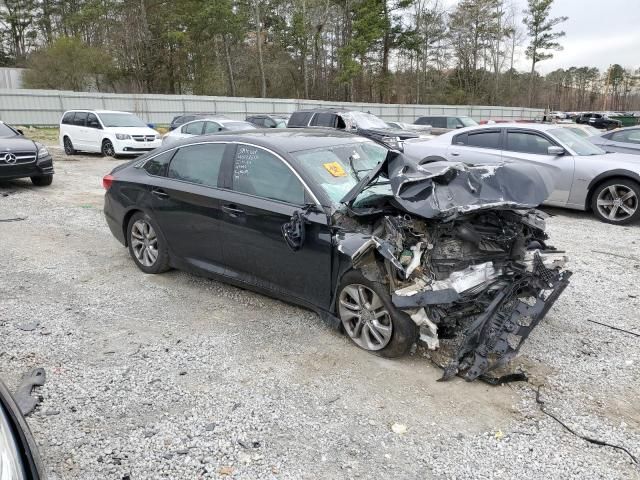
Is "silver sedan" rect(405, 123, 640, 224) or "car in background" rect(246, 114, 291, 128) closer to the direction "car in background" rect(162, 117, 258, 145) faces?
the silver sedan

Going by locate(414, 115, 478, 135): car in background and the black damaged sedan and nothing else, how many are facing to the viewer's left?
0

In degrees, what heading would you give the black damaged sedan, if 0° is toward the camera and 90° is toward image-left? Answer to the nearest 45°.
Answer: approximately 315°

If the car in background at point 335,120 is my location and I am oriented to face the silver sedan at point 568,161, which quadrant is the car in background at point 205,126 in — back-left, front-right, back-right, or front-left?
back-right

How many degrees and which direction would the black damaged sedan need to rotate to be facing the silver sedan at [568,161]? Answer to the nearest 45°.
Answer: approximately 90° to its left

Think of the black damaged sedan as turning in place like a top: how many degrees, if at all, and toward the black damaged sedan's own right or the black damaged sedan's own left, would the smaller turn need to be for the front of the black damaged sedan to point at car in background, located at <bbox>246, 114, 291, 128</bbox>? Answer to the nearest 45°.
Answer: approximately 135° to the black damaged sedan's own left

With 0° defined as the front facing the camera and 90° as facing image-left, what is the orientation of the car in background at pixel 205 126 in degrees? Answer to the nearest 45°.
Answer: approximately 315°

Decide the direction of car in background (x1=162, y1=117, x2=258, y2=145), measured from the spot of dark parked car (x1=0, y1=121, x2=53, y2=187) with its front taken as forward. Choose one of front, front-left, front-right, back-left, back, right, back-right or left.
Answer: left

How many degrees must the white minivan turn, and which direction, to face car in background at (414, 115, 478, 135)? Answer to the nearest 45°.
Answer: approximately 45° to its left

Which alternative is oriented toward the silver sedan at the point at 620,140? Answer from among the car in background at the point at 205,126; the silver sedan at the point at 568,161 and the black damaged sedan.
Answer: the car in background

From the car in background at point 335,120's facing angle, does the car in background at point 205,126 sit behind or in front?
behind
